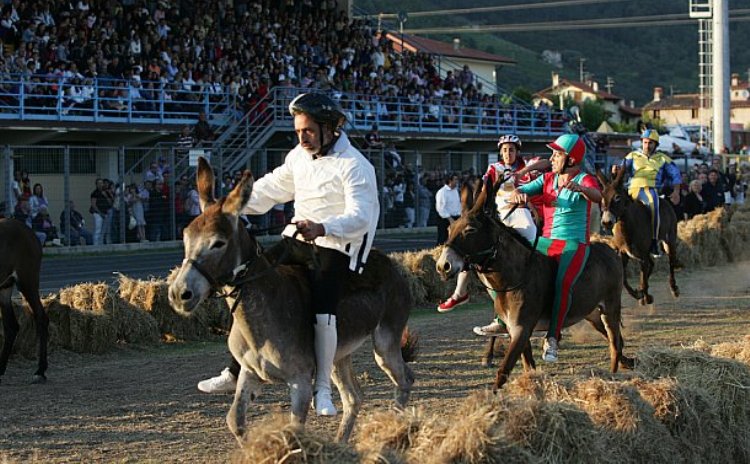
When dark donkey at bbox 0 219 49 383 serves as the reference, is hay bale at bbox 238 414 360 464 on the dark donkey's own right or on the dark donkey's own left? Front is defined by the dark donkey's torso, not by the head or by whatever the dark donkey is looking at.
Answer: on the dark donkey's own left

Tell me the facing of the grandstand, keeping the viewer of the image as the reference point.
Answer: facing the viewer and to the right of the viewer

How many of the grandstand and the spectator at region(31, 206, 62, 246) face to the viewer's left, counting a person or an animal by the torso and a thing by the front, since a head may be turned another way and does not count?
0

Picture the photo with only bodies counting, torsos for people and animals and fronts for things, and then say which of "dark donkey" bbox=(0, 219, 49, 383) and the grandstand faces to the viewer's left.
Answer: the dark donkey

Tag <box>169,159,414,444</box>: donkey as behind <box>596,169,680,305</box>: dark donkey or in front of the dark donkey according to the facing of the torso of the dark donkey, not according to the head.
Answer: in front

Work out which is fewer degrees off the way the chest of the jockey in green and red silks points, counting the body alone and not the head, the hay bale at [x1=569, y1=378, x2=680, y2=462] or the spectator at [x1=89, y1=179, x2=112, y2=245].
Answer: the hay bale

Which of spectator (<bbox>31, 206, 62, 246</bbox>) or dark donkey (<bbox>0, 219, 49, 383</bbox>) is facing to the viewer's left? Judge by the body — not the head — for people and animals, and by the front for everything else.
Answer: the dark donkey

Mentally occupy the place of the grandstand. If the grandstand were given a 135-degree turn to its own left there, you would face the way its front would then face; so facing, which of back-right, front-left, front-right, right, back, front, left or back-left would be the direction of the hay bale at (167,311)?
back

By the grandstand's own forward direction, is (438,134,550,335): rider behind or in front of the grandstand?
in front

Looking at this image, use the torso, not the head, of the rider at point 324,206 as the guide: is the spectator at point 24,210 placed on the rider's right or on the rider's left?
on the rider's right
